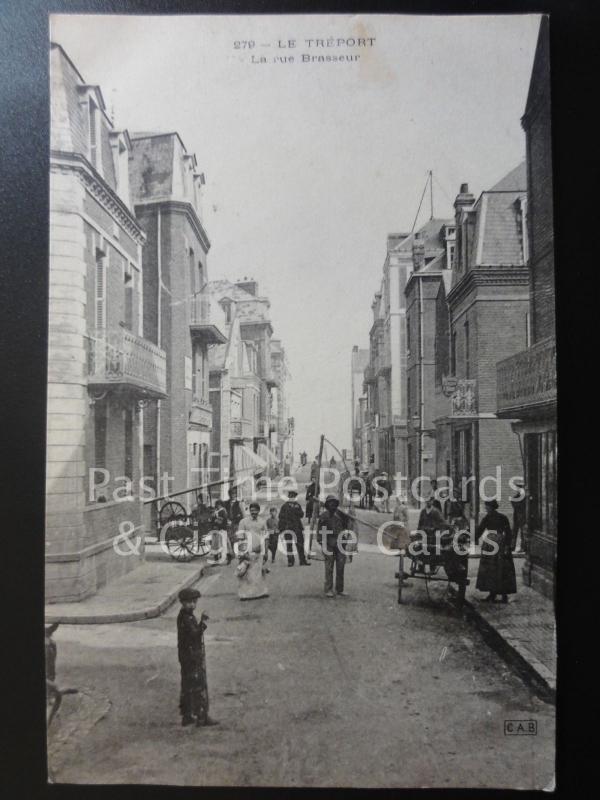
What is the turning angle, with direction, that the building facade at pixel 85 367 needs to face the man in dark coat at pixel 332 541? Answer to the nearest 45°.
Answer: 0° — it already faces them

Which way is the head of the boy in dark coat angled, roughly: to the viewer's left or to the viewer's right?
to the viewer's right

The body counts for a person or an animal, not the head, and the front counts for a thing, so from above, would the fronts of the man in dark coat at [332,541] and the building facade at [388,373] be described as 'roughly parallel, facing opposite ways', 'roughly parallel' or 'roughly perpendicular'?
roughly perpendicular

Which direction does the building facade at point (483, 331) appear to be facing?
to the viewer's left

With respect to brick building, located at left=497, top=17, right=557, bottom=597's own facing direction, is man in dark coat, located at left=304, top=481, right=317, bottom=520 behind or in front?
in front

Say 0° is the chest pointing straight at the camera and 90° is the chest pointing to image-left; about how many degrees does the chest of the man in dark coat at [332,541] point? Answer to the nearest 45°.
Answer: approximately 0°

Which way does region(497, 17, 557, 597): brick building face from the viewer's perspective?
to the viewer's left

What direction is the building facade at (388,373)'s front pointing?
to the viewer's left

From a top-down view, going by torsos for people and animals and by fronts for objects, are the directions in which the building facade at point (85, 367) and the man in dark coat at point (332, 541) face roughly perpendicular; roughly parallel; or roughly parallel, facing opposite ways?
roughly perpendicular
